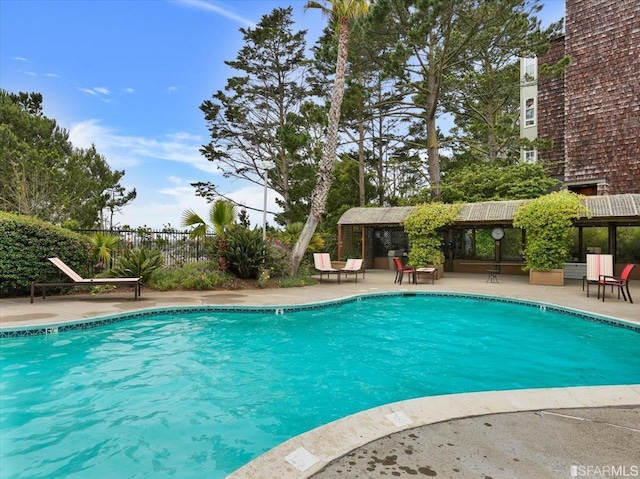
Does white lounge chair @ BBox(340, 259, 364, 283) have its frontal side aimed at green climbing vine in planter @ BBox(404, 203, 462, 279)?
no

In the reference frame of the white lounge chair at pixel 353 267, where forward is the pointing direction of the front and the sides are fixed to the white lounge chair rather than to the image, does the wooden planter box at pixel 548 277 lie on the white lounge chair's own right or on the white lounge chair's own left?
on the white lounge chair's own left

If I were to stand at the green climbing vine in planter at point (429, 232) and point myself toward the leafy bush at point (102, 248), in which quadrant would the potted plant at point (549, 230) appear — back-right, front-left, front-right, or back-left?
back-left

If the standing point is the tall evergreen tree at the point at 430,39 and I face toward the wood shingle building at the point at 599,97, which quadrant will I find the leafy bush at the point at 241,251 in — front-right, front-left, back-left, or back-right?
back-right

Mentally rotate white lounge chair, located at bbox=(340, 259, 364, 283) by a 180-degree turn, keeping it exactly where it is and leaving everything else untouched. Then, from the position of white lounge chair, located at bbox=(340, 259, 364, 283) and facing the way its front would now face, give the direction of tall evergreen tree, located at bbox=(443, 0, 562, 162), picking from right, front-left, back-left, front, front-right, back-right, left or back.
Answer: front

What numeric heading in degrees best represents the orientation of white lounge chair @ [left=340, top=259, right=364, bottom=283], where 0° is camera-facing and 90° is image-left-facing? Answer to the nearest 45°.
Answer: approximately 45°

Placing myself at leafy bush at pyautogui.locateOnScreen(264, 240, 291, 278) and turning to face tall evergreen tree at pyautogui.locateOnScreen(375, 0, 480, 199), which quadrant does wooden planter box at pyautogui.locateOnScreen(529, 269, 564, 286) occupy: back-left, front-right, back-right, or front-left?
front-right

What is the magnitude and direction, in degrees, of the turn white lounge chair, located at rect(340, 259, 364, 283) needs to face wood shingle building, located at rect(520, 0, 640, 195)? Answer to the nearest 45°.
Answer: approximately 180°

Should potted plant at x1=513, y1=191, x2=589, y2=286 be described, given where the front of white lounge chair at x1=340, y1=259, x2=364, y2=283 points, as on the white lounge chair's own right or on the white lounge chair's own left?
on the white lounge chair's own left

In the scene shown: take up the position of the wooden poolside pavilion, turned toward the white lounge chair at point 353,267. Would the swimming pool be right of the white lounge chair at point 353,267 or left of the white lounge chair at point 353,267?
left
